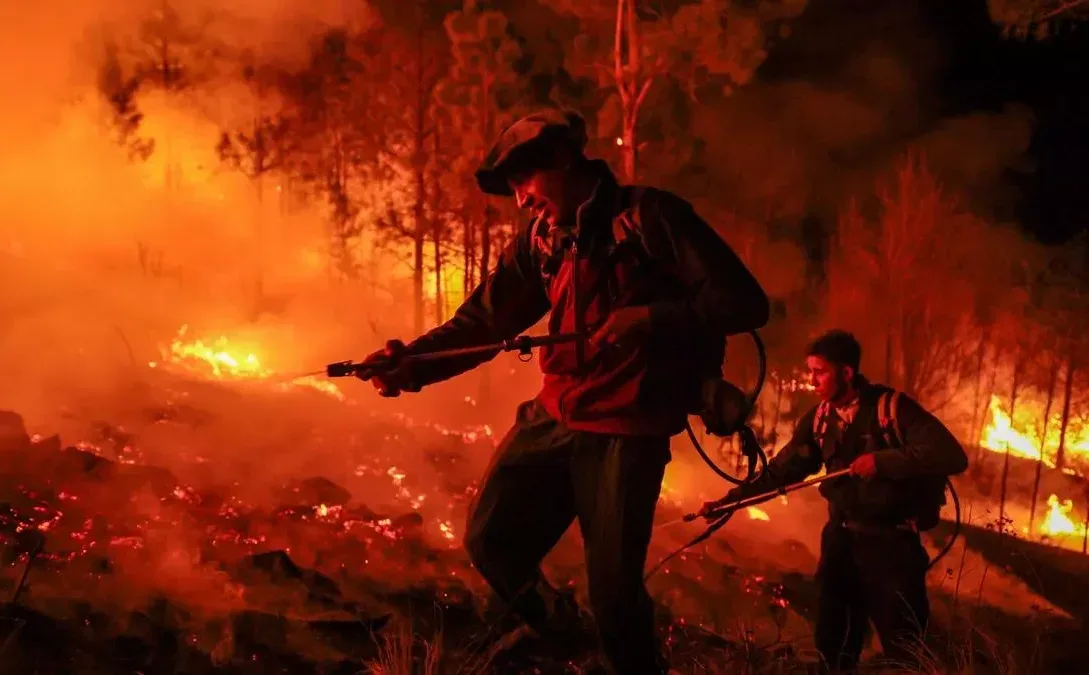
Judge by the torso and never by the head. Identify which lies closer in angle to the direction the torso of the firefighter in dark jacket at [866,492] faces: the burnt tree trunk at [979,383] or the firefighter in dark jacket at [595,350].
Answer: the firefighter in dark jacket

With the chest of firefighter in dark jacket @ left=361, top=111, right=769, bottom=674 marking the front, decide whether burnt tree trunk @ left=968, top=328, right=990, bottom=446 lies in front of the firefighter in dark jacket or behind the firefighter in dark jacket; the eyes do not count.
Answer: behind

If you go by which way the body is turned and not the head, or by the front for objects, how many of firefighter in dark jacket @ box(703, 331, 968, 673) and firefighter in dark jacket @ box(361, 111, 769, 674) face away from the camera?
0

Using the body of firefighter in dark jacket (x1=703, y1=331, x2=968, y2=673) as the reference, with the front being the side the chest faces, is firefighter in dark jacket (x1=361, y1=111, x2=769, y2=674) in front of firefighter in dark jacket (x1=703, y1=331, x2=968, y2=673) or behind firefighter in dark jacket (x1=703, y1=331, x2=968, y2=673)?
in front

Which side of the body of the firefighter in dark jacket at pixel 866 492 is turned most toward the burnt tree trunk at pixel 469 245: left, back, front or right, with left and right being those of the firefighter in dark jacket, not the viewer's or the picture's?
right

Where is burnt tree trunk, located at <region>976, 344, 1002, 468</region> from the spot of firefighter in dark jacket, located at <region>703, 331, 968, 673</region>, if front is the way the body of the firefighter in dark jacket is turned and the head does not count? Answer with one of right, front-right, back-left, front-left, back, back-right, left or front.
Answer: back-right

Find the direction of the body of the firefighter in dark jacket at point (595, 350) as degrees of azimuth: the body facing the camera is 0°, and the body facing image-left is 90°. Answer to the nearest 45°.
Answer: approximately 45°

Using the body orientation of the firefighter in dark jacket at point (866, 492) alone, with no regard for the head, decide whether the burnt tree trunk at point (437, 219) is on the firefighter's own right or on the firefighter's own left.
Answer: on the firefighter's own right

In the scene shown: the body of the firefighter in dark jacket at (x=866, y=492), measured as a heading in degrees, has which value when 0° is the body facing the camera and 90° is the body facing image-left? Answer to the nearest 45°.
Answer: approximately 45°
